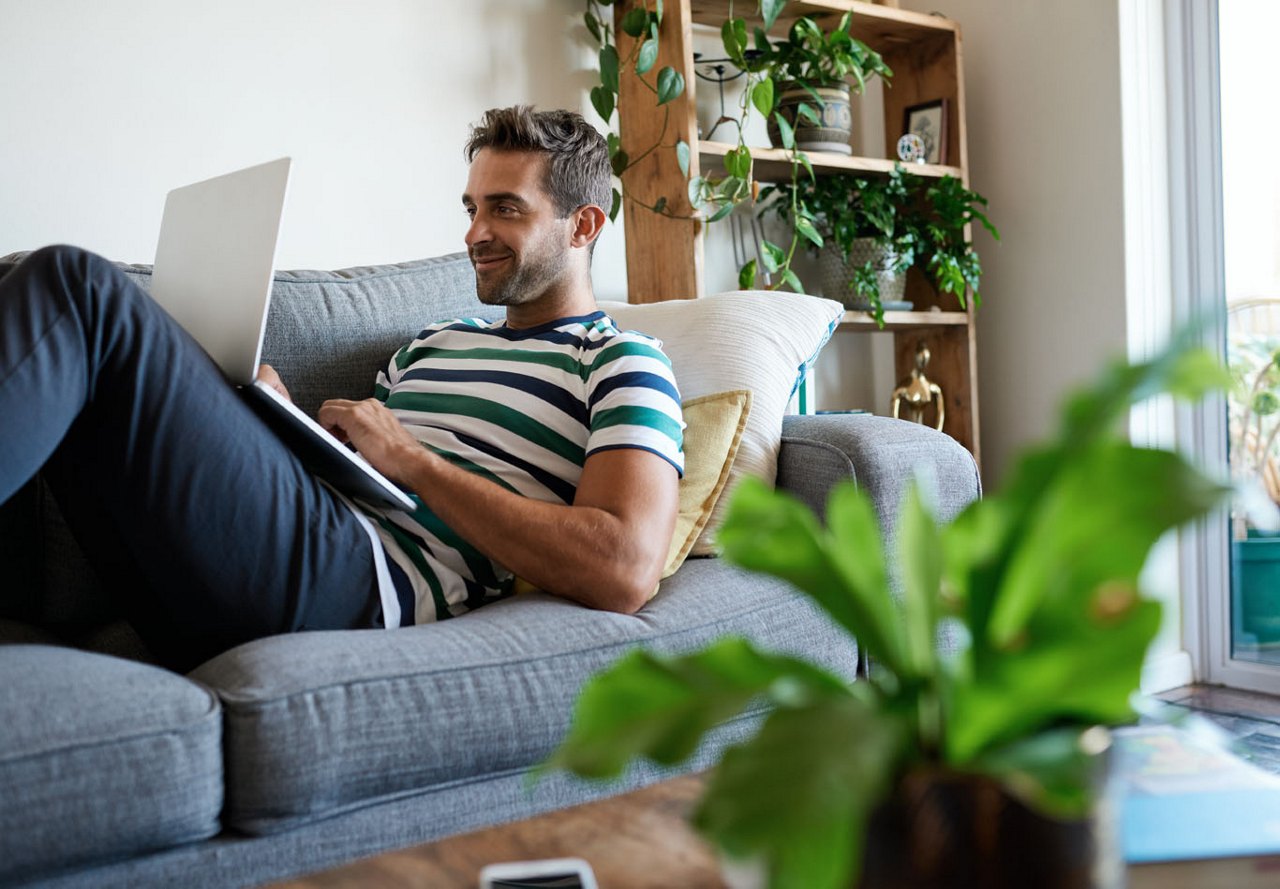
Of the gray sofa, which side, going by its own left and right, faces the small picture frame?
left

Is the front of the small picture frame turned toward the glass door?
no

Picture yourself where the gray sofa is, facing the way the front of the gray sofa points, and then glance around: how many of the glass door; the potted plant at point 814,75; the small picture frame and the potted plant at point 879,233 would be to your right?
0

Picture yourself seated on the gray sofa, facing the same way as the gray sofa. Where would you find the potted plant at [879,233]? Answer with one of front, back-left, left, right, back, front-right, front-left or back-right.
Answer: left

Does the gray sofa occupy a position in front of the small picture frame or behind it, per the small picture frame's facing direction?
in front

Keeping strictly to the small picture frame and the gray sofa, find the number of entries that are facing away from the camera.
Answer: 0

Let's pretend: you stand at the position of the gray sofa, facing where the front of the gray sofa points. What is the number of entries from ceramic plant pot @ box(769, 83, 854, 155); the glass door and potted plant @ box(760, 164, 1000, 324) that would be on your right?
0

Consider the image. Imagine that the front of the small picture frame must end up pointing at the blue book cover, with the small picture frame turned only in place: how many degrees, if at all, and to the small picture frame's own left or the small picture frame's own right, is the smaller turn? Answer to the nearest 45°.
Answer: approximately 45° to the small picture frame's own left

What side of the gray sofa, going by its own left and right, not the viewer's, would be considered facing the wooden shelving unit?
left

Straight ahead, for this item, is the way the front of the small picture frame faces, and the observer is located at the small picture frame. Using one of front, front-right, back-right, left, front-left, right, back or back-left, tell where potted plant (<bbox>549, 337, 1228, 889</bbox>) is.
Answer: front-left

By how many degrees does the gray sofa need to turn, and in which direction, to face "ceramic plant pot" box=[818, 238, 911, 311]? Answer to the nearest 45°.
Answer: approximately 90° to its left

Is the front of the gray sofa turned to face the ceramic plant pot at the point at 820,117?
no

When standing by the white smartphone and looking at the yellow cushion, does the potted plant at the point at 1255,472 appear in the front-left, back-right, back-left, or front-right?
front-right

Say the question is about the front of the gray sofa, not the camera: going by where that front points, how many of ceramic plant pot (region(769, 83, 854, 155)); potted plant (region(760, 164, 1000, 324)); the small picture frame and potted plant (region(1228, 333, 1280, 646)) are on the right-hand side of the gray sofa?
0

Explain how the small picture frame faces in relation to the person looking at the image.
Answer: facing the viewer and to the left of the viewer

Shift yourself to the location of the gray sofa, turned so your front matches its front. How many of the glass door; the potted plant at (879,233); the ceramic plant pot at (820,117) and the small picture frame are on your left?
4

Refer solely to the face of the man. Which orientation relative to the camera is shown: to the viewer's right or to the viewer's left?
to the viewer's left

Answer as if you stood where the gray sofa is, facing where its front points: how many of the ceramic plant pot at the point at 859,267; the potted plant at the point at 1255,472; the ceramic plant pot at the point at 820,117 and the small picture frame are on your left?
4
